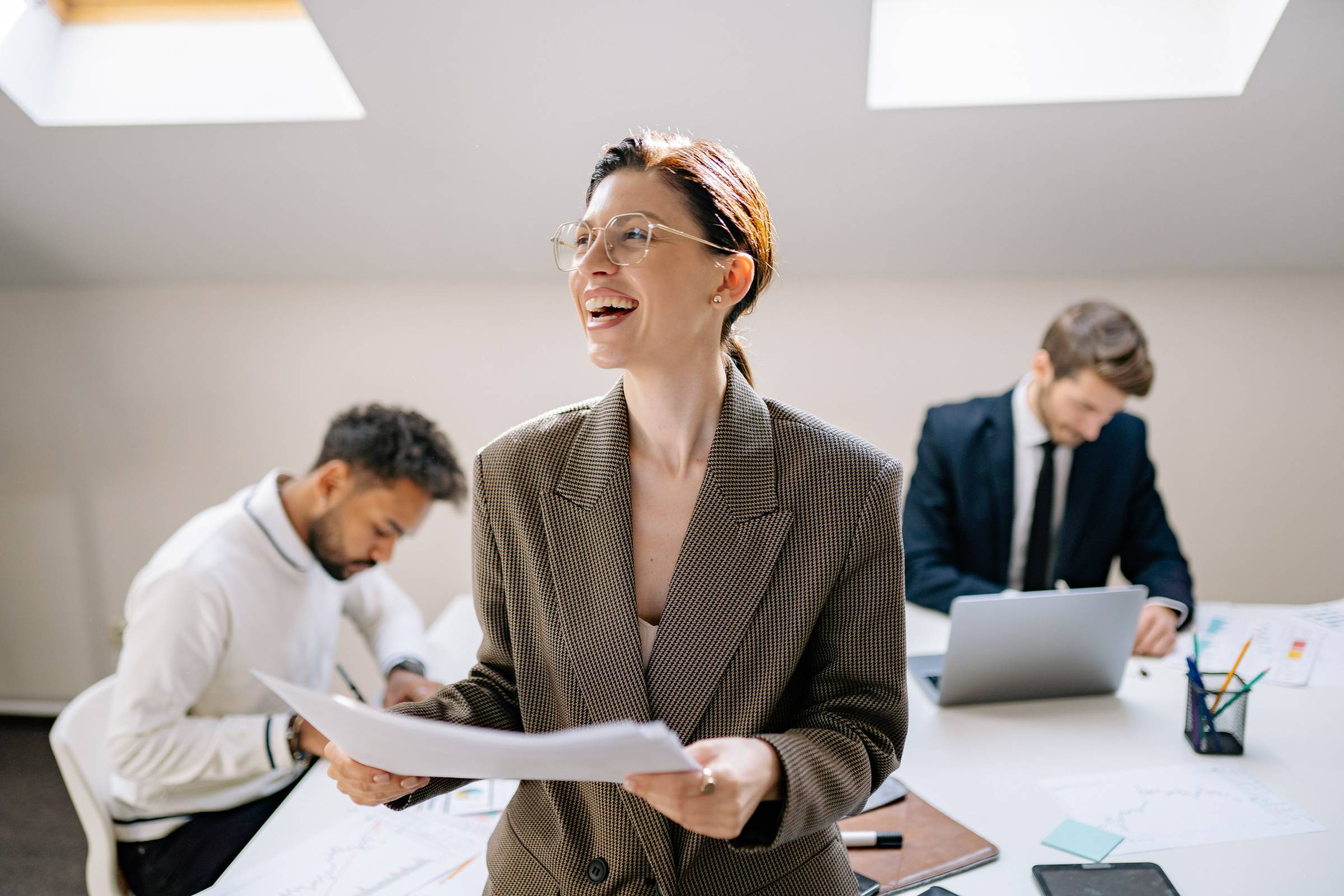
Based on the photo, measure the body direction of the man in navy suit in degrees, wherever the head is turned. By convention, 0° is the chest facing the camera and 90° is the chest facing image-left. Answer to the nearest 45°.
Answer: approximately 0°

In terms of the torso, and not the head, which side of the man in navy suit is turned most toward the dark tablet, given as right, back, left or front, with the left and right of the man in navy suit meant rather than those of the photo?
front

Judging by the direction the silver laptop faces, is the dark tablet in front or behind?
behind

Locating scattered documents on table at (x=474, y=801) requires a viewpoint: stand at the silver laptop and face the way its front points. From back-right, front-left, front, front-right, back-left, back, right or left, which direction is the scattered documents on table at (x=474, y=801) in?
left

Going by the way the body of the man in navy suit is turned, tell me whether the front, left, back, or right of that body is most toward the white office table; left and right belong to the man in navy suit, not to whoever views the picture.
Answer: front

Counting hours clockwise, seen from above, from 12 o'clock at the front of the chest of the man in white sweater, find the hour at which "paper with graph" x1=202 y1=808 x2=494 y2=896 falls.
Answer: The paper with graph is roughly at 1 o'clock from the man in white sweater.

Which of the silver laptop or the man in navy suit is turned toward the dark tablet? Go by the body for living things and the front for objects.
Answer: the man in navy suit

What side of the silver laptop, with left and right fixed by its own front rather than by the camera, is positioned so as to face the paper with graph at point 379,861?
left

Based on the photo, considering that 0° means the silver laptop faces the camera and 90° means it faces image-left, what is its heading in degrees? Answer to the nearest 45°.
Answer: approximately 135°

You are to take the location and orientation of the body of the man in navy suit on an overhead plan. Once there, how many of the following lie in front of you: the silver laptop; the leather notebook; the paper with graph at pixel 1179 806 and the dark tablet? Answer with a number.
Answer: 4

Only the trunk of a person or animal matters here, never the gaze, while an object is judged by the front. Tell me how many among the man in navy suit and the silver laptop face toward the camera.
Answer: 1

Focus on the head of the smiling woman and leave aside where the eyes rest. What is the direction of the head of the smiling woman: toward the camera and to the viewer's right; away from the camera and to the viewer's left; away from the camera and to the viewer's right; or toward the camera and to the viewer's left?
toward the camera and to the viewer's left

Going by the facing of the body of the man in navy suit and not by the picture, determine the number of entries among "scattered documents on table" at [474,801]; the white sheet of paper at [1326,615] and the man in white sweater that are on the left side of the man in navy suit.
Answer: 1

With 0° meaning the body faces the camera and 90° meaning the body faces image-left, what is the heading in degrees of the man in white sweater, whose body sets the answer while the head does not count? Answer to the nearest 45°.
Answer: approximately 315°
